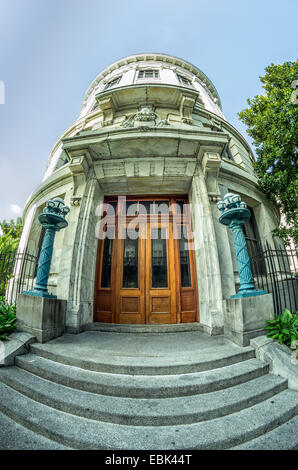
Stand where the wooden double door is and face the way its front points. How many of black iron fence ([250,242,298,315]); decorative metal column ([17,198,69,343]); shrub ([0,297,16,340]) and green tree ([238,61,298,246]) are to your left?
2

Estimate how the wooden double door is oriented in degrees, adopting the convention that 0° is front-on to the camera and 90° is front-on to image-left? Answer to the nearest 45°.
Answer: approximately 0°

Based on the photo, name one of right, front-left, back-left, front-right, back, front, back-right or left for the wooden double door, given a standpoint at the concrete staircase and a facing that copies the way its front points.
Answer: back

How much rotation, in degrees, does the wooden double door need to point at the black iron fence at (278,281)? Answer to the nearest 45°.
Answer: approximately 90° to its left

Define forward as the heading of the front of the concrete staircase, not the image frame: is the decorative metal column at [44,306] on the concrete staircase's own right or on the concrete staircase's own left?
on the concrete staircase's own right

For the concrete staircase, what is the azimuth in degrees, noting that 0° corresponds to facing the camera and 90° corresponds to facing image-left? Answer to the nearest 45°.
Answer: approximately 0°

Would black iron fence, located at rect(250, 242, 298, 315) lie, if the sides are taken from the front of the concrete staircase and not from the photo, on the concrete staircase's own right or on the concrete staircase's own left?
on the concrete staircase's own left

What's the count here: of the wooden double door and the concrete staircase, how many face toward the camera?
2
